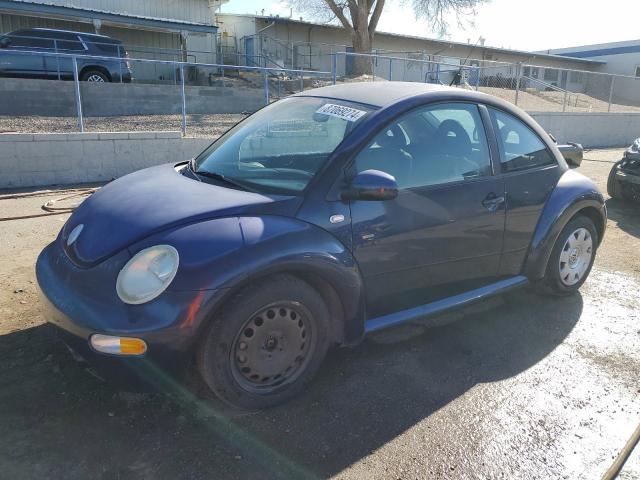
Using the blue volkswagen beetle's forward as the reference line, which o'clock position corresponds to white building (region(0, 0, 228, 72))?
The white building is roughly at 4 o'clock from the blue volkswagen beetle.

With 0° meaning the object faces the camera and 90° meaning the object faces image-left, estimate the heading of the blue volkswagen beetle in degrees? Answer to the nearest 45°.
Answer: approximately 45°

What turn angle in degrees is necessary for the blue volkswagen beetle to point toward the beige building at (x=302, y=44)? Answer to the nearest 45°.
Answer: approximately 135° to its right

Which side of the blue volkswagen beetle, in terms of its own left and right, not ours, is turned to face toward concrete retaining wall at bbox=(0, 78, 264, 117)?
right

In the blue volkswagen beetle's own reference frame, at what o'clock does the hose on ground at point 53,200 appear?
The hose on ground is roughly at 3 o'clock from the blue volkswagen beetle.

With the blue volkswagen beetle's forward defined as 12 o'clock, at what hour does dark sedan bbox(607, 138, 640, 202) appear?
The dark sedan is roughly at 6 o'clock from the blue volkswagen beetle.
